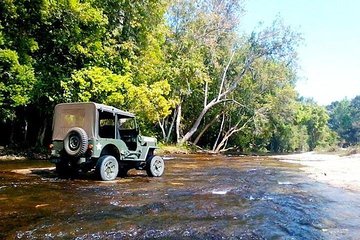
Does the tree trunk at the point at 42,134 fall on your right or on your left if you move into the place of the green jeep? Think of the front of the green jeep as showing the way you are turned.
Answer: on your left

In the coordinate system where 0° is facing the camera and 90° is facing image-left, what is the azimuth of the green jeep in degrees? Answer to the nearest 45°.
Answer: approximately 225°
